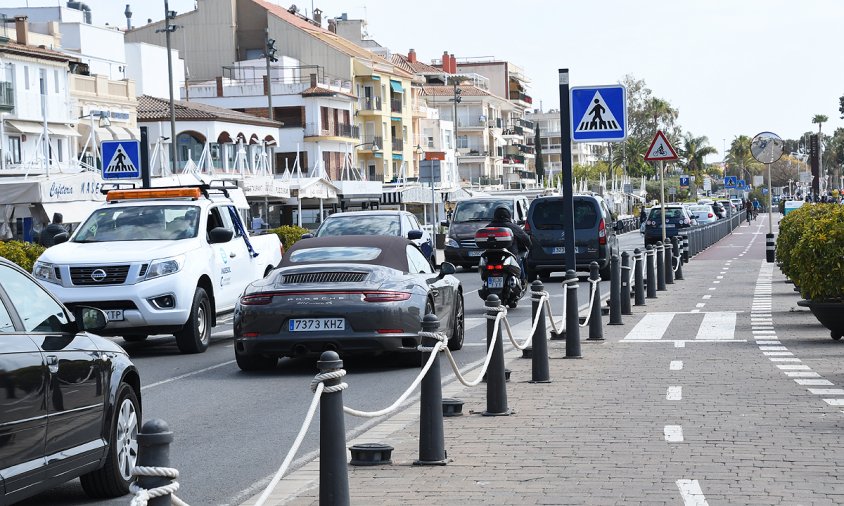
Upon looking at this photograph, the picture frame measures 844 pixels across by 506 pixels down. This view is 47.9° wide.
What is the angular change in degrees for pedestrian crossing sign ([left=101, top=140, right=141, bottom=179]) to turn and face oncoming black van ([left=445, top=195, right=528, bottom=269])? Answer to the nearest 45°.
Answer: approximately 135° to its left

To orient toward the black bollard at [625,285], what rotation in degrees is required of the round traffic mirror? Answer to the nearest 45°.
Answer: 0° — it already faces it

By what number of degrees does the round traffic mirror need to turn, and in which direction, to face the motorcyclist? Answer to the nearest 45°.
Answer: approximately 45° to its right

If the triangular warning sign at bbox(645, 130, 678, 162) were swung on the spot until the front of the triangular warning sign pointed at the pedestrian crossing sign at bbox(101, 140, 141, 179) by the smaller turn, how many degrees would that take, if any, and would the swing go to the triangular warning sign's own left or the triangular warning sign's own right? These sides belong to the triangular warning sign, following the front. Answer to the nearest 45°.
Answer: approximately 45° to the triangular warning sign's own right

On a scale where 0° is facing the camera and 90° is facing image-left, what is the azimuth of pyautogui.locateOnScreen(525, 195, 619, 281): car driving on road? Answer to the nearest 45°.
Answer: approximately 180°

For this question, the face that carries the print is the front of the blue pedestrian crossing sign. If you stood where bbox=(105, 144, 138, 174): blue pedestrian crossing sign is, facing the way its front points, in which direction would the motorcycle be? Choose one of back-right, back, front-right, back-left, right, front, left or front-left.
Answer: front-left

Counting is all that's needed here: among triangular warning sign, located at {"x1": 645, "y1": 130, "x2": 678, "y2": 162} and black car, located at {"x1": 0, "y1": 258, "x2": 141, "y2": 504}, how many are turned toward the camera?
1

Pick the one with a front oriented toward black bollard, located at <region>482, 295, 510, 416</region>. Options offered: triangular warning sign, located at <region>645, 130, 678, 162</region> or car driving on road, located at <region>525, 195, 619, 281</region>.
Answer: the triangular warning sign

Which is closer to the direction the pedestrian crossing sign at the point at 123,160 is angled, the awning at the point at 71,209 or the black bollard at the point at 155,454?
the black bollard

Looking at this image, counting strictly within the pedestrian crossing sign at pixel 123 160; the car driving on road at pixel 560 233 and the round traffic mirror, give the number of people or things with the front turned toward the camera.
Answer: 2

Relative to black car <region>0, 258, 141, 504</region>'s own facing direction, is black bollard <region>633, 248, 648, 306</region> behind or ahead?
ahead

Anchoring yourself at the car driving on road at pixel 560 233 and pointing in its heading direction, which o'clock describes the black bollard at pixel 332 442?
The black bollard is roughly at 6 o'clock from the car driving on road.
